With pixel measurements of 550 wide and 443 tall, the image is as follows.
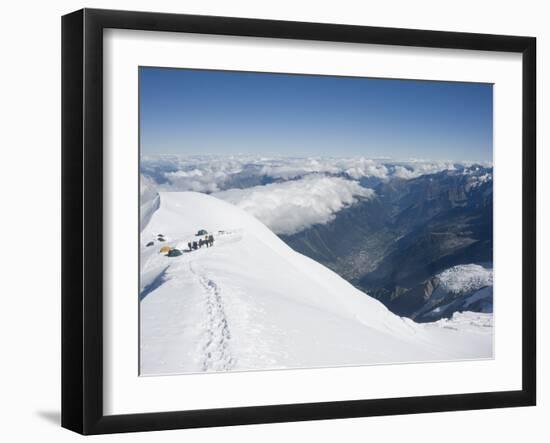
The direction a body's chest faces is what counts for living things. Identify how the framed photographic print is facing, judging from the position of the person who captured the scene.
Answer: facing the viewer and to the right of the viewer
